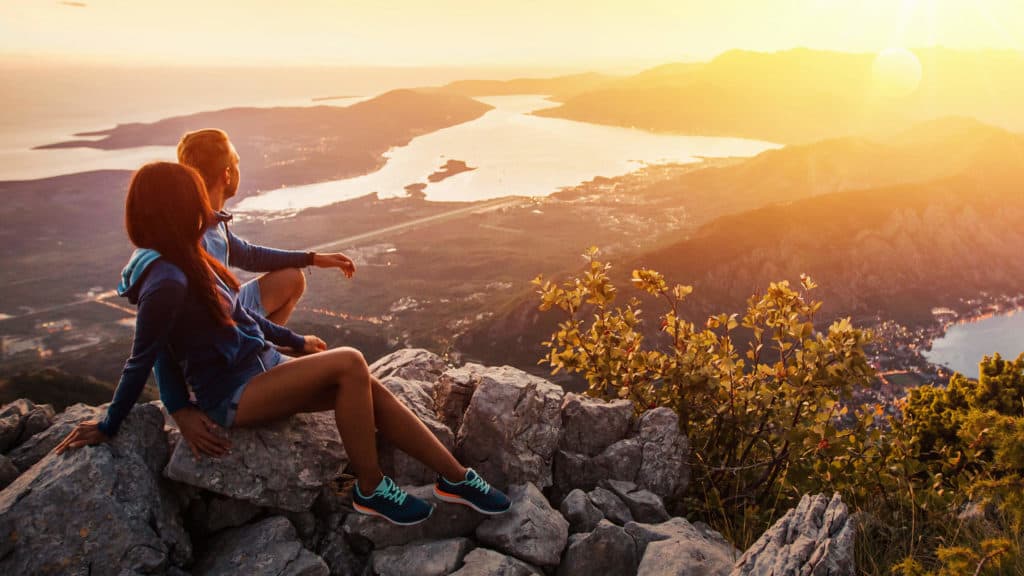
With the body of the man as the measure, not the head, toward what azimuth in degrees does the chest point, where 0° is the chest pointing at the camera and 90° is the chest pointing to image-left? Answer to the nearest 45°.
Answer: approximately 225°

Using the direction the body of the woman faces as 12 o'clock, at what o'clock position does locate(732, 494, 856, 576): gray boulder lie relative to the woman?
The gray boulder is roughly at 1 o'clock from the woman.

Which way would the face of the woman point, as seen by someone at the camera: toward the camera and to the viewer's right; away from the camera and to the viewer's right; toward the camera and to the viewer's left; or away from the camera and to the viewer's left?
away from the camera and to the viewer's right

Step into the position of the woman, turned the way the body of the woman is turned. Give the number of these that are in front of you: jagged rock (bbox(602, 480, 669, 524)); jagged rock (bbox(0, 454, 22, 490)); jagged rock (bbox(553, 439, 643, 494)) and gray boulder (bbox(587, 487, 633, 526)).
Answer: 3

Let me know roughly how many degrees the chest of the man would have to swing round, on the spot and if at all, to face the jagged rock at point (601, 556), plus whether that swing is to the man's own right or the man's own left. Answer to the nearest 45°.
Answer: approximately 90° to the man's own right

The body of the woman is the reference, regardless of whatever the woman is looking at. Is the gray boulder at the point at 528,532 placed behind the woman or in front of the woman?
in front

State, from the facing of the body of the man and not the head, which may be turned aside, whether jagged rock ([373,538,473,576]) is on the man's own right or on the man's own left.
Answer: on the man's own right

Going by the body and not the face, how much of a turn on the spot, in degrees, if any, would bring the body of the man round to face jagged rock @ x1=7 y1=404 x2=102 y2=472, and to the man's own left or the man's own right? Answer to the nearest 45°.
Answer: approximately 135° to the man's own left

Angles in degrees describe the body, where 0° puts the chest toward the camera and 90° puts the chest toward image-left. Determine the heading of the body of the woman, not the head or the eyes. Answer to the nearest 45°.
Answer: approximately 270°

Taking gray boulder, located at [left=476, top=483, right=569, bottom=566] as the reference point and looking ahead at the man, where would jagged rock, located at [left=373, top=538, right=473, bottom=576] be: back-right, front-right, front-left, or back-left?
front-left

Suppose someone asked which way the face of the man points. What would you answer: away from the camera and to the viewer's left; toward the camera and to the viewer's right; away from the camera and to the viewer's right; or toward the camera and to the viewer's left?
away from the camera and to the viewer's right
